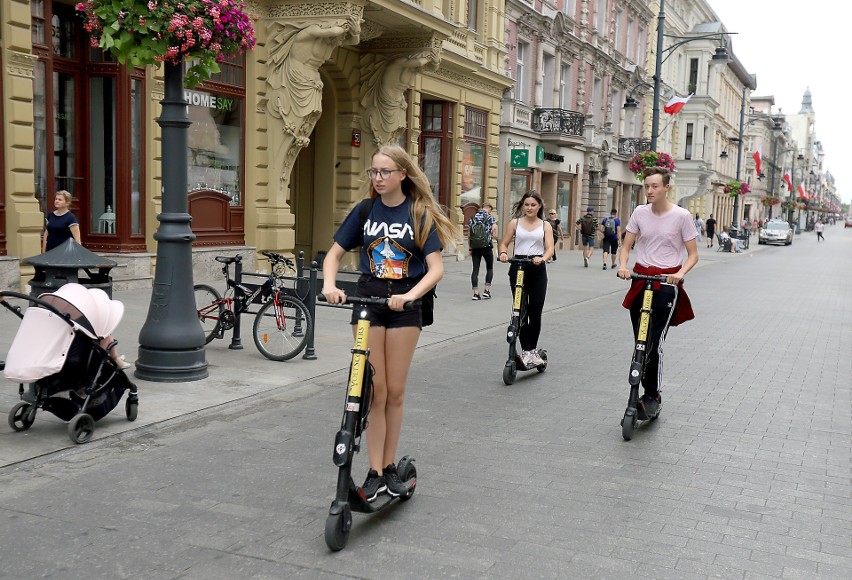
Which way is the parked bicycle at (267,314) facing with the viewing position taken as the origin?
facing the viewer and to the right of the viewer

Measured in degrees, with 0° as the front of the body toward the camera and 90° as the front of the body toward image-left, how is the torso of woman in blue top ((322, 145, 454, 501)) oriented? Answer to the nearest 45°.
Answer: approximately 0°

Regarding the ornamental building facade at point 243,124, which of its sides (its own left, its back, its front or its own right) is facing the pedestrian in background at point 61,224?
right

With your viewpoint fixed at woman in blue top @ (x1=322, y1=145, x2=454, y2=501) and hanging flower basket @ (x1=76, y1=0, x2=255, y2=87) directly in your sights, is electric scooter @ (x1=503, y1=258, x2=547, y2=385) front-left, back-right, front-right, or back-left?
front-right

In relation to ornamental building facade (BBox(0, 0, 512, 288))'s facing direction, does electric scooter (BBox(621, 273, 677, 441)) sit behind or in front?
in front

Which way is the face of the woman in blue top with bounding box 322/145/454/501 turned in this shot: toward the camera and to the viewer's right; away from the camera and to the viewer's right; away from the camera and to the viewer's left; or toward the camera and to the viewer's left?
toward the camera and to the viewer's left

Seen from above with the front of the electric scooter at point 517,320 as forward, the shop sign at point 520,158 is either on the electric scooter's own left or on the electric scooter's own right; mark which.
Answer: on the electric scooter's own right

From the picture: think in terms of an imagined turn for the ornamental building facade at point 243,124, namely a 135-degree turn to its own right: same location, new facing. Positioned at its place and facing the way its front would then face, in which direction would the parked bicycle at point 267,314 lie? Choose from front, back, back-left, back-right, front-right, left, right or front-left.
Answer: left

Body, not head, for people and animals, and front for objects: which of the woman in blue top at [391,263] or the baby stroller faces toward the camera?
the woman in blue top

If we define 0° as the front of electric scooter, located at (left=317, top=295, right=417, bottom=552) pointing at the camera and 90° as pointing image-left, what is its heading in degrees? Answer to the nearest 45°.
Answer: approximately 45°

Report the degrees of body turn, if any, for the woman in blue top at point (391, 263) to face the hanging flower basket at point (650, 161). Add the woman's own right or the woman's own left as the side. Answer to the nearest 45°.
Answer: approximately 180°

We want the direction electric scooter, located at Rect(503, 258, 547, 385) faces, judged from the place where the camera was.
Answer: facing the viewer and to the left of the viewer

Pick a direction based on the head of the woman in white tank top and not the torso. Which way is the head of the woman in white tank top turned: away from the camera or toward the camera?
toward the camera

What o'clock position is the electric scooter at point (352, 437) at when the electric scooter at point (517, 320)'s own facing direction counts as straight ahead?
the electric scooter at point (352, 437) is roughly at 11 o'clock from the electric scooter at point (517, 320).

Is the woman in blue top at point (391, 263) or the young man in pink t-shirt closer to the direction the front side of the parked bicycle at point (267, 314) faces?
the young man in pink t-shirt

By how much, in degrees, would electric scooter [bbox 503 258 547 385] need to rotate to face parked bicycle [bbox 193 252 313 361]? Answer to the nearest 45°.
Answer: approximately 45° to its right

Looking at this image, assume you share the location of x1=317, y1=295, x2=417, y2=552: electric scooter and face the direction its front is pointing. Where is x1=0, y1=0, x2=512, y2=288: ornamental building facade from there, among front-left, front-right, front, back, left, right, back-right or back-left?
back-right

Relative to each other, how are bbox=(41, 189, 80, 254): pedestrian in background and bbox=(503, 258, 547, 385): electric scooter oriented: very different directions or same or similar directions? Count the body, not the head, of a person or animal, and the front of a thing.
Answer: same or similar directions

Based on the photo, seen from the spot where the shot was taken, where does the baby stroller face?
facing away from the viewer and to the right of the viewer

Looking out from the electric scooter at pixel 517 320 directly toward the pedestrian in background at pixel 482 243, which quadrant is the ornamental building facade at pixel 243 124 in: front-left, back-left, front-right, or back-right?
front-left

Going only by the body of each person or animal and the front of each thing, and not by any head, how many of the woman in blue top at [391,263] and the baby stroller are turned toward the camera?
1
